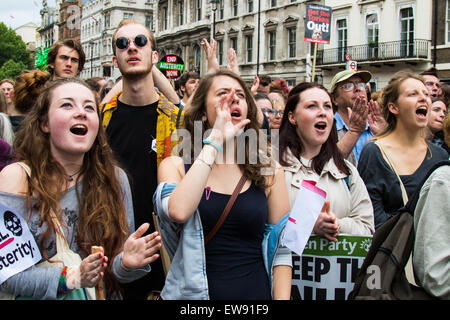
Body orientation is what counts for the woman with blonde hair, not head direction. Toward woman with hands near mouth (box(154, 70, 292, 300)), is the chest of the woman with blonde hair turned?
no

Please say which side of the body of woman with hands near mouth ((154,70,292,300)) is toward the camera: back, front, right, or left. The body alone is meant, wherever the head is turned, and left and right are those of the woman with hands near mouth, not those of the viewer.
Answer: front

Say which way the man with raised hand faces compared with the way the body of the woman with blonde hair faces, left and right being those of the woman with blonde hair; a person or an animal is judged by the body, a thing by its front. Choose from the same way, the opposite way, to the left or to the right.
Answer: the same way

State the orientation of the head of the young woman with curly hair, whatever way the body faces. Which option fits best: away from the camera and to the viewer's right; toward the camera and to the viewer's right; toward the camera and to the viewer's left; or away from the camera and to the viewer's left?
toward the camera and to the viewer's right

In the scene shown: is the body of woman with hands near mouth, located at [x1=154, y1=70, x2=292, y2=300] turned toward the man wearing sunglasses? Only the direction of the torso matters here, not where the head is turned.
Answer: no

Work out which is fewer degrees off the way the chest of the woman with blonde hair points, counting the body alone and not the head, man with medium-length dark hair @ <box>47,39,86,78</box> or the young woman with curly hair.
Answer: the young woman with curly hair

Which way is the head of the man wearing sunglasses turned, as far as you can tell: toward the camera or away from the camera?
toward the camera

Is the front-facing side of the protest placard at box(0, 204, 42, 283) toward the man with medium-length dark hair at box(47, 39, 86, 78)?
no

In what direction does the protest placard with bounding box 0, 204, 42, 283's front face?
toward the camera

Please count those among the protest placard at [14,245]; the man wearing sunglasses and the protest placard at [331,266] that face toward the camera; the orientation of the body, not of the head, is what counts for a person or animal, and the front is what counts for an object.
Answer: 3

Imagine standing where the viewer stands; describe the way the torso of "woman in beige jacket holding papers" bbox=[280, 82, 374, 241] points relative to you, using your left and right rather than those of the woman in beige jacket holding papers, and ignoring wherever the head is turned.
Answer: facing the viewer and to the right of the viewer

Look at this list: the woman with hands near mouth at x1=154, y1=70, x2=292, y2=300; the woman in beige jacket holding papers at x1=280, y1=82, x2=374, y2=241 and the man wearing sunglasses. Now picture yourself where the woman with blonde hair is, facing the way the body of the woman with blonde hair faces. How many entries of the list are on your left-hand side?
0

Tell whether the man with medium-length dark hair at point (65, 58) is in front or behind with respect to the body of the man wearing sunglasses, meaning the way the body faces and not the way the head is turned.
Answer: behind
